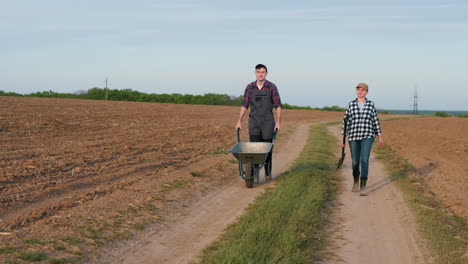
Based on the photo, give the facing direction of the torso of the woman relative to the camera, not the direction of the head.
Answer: toward the camera

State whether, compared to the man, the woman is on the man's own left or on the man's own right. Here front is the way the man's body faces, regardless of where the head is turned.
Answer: on the man's own left

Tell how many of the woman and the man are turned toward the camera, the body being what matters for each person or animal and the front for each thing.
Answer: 2

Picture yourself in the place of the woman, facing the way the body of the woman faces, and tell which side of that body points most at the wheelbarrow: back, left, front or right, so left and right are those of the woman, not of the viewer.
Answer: right

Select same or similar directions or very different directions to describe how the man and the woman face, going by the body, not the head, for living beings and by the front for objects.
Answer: same or similar directions
